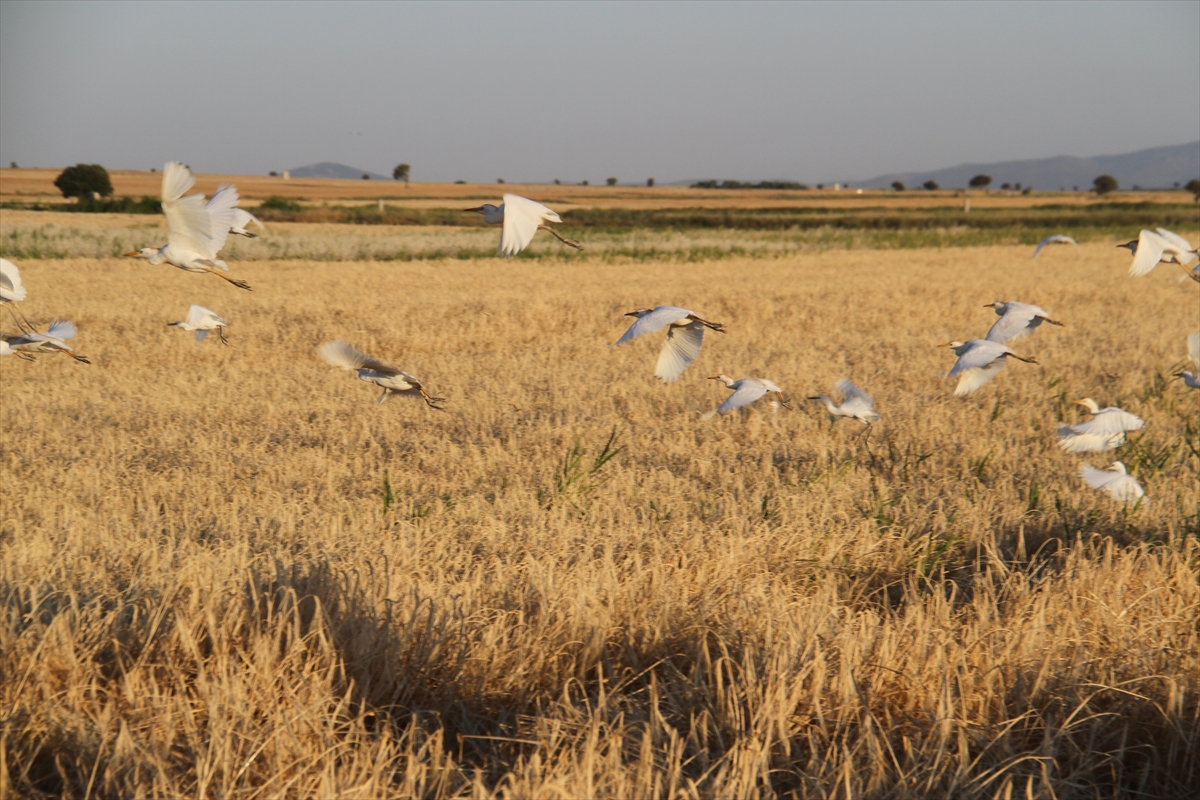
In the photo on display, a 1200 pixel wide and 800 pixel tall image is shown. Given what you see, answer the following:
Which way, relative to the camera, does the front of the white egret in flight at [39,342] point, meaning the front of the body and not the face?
to the viewer's left

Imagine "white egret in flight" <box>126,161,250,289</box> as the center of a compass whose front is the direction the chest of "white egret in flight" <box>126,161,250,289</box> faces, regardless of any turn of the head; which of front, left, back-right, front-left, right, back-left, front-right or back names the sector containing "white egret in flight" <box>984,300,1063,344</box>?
back

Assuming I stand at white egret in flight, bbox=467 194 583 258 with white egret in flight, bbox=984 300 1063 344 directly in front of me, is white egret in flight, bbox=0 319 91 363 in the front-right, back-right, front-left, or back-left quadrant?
back-left

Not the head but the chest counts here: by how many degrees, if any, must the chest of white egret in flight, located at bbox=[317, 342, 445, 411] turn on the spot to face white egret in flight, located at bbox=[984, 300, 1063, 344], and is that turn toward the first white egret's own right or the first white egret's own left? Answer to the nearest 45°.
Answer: approximately 180°

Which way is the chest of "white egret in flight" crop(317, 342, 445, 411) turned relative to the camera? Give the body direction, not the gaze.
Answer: to the viewer's left

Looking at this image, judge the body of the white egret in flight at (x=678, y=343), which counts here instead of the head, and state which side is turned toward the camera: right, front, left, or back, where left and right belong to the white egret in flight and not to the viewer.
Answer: left

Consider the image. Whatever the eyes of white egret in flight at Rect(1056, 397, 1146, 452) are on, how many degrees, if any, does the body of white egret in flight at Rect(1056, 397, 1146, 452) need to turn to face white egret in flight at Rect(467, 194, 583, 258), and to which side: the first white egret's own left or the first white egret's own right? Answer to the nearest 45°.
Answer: approximately 45° to the first white egret's own left

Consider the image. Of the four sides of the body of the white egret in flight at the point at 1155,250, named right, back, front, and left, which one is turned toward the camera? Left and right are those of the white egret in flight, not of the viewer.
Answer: left
